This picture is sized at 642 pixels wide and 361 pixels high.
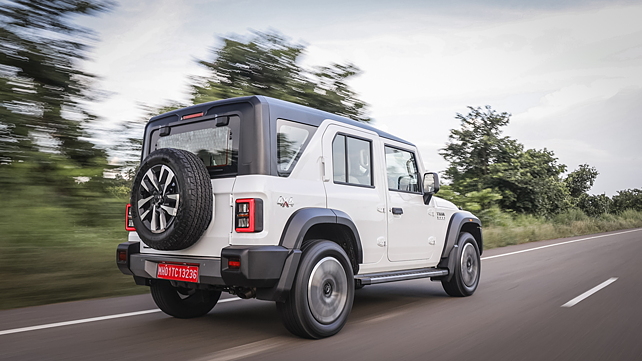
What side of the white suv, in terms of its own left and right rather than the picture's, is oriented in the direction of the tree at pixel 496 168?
front

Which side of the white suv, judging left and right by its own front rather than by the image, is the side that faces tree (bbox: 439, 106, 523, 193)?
front

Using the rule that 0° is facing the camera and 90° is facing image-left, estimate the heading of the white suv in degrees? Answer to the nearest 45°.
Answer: approximately 225°
